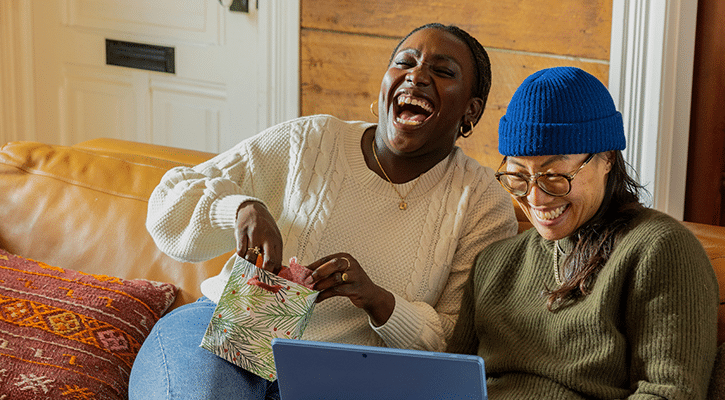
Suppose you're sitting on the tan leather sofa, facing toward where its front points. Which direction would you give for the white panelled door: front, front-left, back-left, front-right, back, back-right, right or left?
back

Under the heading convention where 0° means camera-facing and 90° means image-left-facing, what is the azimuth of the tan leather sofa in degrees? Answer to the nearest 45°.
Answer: approximately 0°

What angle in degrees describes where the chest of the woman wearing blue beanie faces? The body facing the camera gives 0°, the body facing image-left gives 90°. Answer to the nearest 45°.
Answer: approximately 45°
